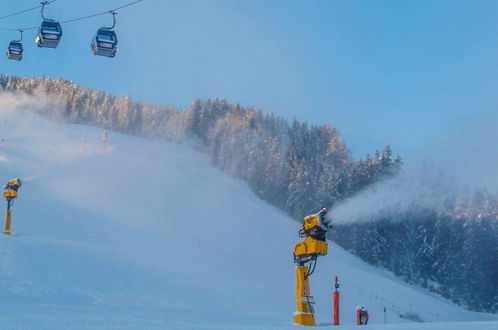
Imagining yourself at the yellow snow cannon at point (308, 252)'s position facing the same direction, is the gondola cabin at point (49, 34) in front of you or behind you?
behind

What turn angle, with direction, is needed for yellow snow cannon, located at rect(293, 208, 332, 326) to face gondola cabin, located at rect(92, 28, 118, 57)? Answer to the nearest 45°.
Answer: approximately 135° to its left

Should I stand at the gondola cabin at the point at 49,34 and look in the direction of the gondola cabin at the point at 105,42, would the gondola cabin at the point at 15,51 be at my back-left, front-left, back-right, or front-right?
back-left

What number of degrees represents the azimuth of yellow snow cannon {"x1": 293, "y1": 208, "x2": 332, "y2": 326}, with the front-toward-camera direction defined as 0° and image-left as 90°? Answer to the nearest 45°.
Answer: approximately 270°
